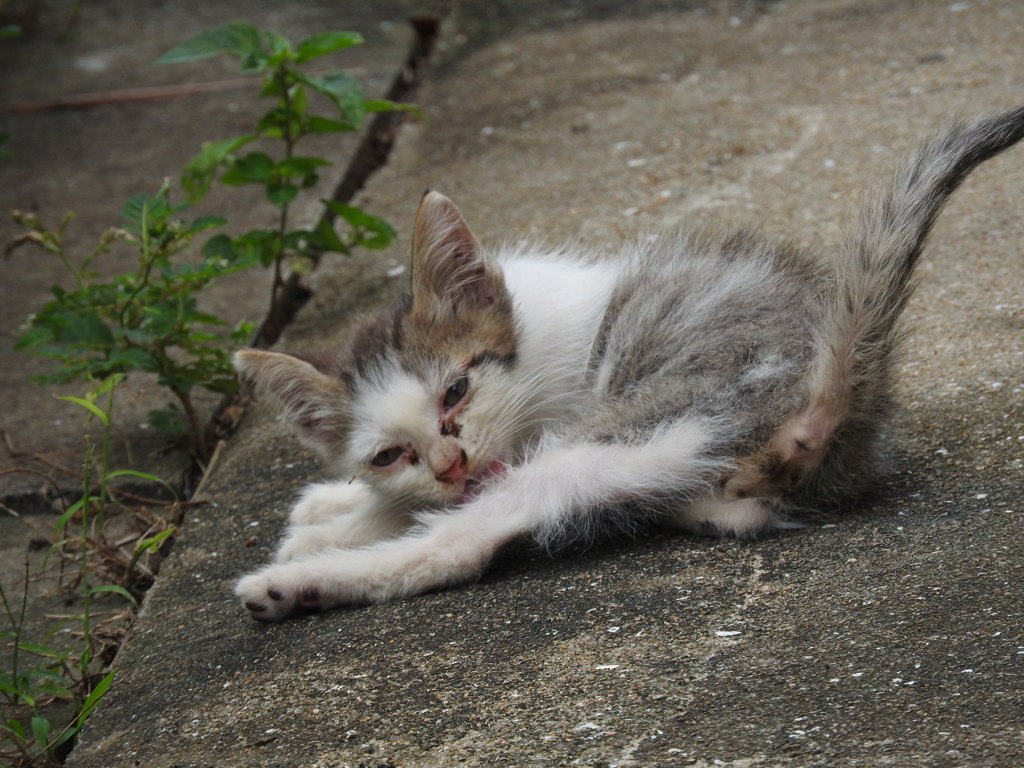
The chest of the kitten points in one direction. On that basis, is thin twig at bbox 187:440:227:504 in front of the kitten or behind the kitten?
in front

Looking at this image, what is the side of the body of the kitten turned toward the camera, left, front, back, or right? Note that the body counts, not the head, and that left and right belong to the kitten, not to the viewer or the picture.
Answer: left

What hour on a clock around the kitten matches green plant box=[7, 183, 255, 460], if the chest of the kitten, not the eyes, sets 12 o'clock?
The green plant is roughly at 1 o'clock from the kitten.
